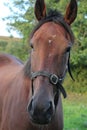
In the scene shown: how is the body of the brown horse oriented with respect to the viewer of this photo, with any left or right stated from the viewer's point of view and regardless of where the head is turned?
facing the viewer and to the right of the viewer
